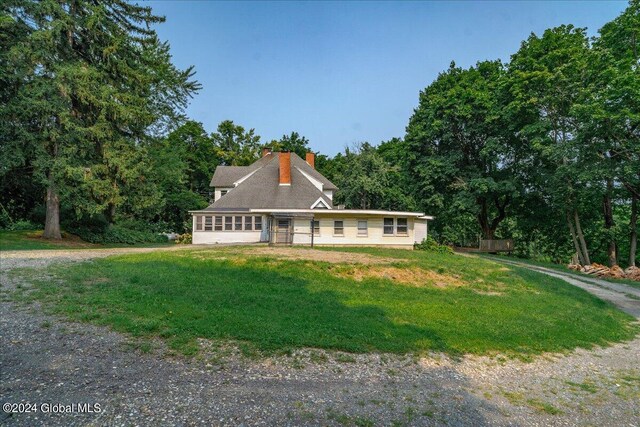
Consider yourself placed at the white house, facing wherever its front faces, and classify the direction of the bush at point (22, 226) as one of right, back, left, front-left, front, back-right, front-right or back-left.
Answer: right

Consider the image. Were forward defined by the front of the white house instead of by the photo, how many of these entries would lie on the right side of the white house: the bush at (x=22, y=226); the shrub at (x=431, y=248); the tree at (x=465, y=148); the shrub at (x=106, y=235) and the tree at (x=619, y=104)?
2

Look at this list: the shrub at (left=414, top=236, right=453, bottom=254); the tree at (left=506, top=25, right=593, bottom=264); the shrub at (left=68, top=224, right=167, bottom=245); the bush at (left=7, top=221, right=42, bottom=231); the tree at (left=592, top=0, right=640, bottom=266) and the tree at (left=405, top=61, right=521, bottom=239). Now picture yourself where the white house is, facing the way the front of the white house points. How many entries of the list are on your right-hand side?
2

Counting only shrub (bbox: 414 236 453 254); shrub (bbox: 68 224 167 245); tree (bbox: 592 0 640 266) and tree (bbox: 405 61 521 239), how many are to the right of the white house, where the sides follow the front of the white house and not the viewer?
1

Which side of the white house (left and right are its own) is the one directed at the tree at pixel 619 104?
left

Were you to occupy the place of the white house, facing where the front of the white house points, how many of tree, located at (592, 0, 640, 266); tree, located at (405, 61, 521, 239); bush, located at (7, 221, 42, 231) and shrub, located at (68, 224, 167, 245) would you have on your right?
2

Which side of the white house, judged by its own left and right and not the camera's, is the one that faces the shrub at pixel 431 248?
left

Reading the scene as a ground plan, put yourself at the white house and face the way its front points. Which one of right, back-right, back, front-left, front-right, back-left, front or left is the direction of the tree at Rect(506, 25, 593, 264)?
left

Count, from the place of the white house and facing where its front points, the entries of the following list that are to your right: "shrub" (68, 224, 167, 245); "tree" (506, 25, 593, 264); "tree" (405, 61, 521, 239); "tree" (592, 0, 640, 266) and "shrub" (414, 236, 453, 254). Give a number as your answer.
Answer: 1

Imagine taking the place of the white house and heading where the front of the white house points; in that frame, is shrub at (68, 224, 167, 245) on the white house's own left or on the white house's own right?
on the white house's own right

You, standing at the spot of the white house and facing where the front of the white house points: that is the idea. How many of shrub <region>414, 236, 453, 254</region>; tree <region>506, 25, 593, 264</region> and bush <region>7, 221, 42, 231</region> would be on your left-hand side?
2

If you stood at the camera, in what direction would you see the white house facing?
facing the viewer

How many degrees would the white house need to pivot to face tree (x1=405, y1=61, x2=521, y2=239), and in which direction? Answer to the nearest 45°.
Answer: approximately 90° to its left

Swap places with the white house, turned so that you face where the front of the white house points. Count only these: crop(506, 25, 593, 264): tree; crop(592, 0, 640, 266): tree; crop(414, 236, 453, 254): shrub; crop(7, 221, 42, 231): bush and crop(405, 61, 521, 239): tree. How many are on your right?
1

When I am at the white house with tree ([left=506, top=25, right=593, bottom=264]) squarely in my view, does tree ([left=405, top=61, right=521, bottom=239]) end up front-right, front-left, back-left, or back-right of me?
front-left
